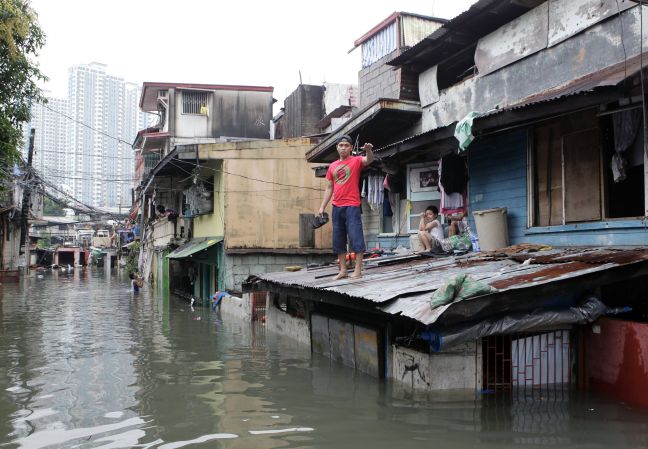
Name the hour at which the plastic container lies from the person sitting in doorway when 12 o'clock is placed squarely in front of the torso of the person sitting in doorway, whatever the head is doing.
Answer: The plastic container is roughly at 9 o'clock from the person sitting in doorway.

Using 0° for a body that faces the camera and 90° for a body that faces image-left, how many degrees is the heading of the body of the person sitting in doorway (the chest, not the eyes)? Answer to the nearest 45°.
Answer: approximately 45°
